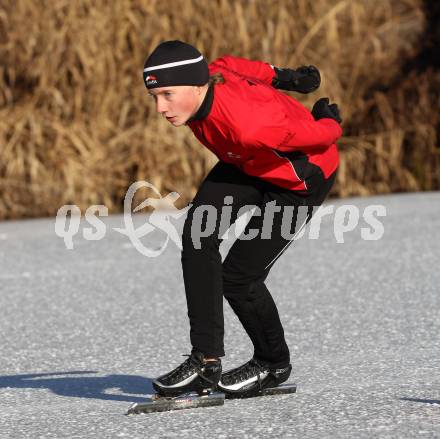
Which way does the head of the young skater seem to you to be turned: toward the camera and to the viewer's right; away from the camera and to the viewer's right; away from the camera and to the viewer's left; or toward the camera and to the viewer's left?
toward the camera and to the viewer's left

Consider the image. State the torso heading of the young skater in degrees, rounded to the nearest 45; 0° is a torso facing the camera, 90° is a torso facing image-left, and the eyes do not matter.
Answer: approximately 45°
